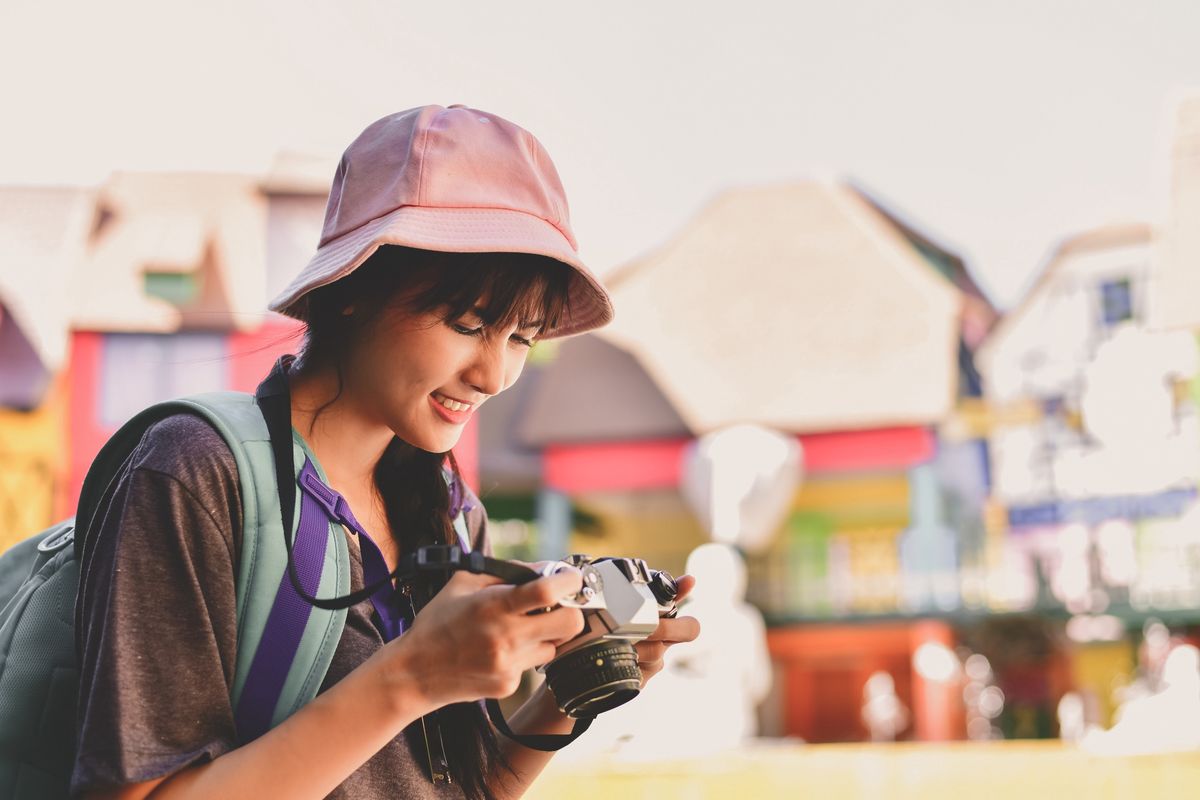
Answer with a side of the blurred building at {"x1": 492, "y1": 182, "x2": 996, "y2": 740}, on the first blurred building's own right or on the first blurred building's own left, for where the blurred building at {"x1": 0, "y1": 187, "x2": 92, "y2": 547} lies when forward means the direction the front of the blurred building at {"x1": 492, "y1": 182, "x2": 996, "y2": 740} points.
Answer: on the first blurred building's own right

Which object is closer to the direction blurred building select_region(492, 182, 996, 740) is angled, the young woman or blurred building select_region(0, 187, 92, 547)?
the young woman

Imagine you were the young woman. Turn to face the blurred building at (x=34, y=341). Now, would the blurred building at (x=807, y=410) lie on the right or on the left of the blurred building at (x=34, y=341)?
right

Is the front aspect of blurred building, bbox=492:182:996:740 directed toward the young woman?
yes

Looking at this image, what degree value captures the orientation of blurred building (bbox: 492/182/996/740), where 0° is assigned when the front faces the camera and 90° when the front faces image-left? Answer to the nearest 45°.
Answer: approximately 0°

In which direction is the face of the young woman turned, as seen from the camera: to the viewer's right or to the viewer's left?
to the viewer's right
